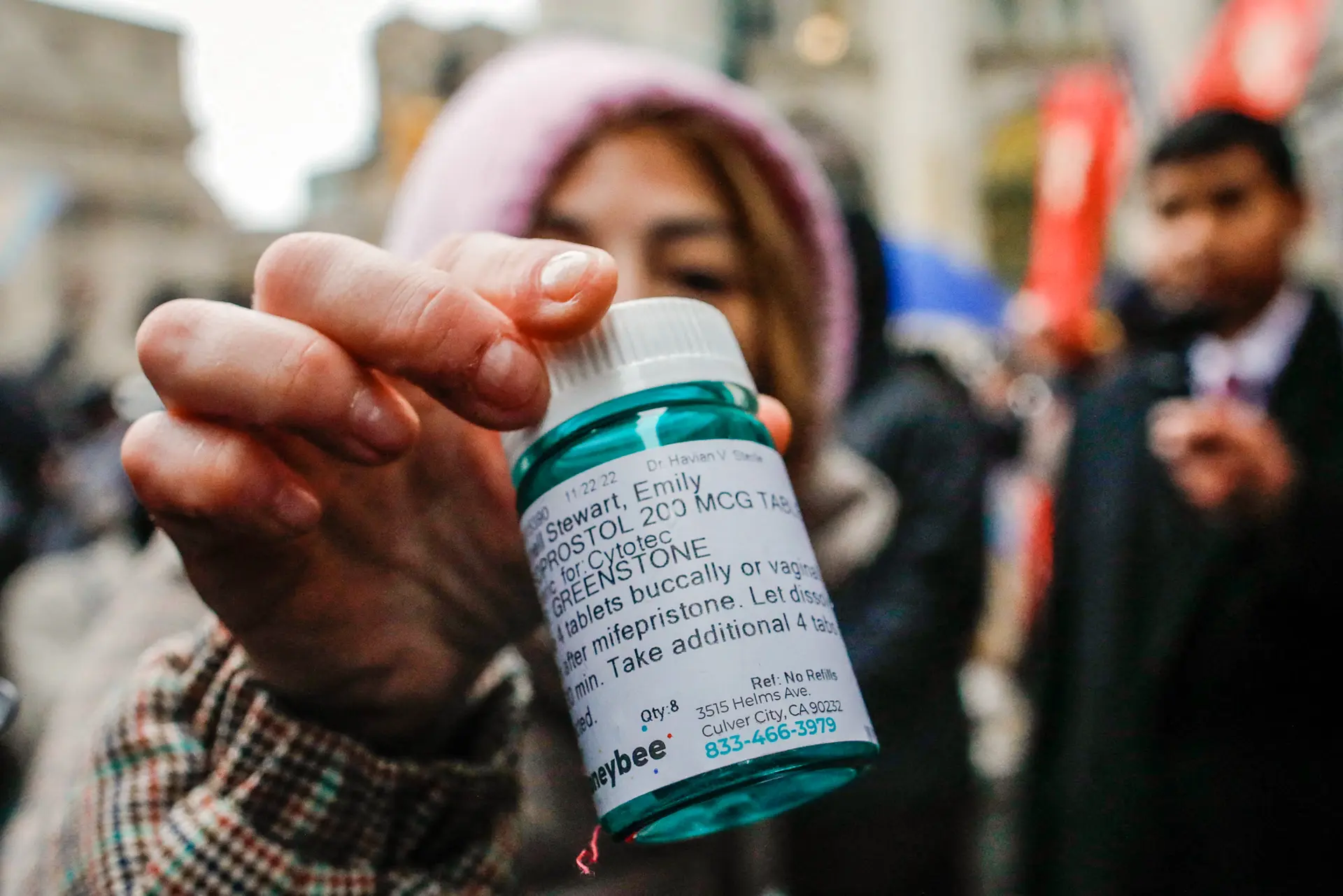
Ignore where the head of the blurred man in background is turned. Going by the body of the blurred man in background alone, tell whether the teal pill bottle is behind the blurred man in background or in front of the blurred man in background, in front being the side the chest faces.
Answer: in front

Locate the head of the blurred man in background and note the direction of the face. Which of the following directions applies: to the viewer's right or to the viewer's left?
to the viewer's left

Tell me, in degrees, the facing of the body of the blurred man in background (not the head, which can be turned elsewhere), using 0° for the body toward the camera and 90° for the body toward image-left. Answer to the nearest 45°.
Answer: approximately 45°

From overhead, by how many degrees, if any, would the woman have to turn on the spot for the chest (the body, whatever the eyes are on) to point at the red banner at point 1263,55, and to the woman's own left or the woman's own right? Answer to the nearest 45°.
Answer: approximately 135° to the woman's own left

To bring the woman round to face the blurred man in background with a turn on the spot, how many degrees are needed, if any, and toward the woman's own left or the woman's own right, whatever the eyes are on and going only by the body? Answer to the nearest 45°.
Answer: approximately 135° to the woman's own left

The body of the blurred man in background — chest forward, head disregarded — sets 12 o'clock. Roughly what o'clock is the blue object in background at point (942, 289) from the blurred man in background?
The blue object in background is roughly at 4 o'clock from the blurred man in background.
